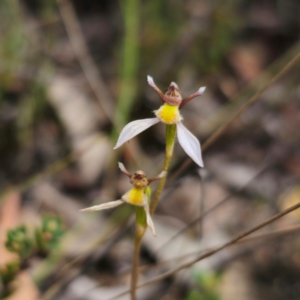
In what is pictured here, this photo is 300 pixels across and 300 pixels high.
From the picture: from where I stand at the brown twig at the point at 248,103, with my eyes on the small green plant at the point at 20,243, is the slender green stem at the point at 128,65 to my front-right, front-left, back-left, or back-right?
front-right

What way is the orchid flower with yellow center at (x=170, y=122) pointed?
toward the camera
